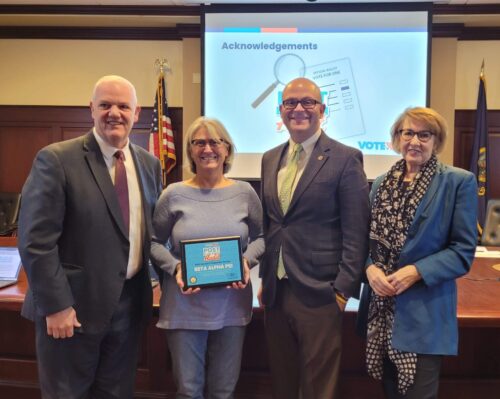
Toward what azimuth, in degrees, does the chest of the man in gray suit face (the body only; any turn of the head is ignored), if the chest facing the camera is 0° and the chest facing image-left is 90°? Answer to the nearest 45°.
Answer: approximately 315°

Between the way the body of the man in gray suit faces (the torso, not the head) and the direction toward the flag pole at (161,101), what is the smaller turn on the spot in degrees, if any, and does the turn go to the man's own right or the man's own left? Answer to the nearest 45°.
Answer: approximately 135° to the man's own left

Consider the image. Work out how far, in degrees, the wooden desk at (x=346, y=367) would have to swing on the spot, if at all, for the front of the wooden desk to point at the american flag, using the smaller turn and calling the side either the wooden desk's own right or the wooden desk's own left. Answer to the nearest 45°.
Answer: approximately 135° to the wooden desk's own right

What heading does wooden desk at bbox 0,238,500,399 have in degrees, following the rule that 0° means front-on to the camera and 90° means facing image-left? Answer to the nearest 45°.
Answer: approximately 0°

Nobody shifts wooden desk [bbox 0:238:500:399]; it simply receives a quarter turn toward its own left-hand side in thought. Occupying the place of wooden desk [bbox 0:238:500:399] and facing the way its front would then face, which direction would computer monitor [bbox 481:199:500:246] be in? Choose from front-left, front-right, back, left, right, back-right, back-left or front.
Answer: front-left

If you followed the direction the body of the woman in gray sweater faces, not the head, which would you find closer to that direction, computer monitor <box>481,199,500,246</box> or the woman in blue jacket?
the woman in blue jacket

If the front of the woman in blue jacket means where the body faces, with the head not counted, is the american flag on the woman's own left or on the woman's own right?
on the woman's own right

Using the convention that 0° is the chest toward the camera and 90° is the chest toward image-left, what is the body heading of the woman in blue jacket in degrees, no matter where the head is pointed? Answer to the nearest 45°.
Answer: approximately 45°
